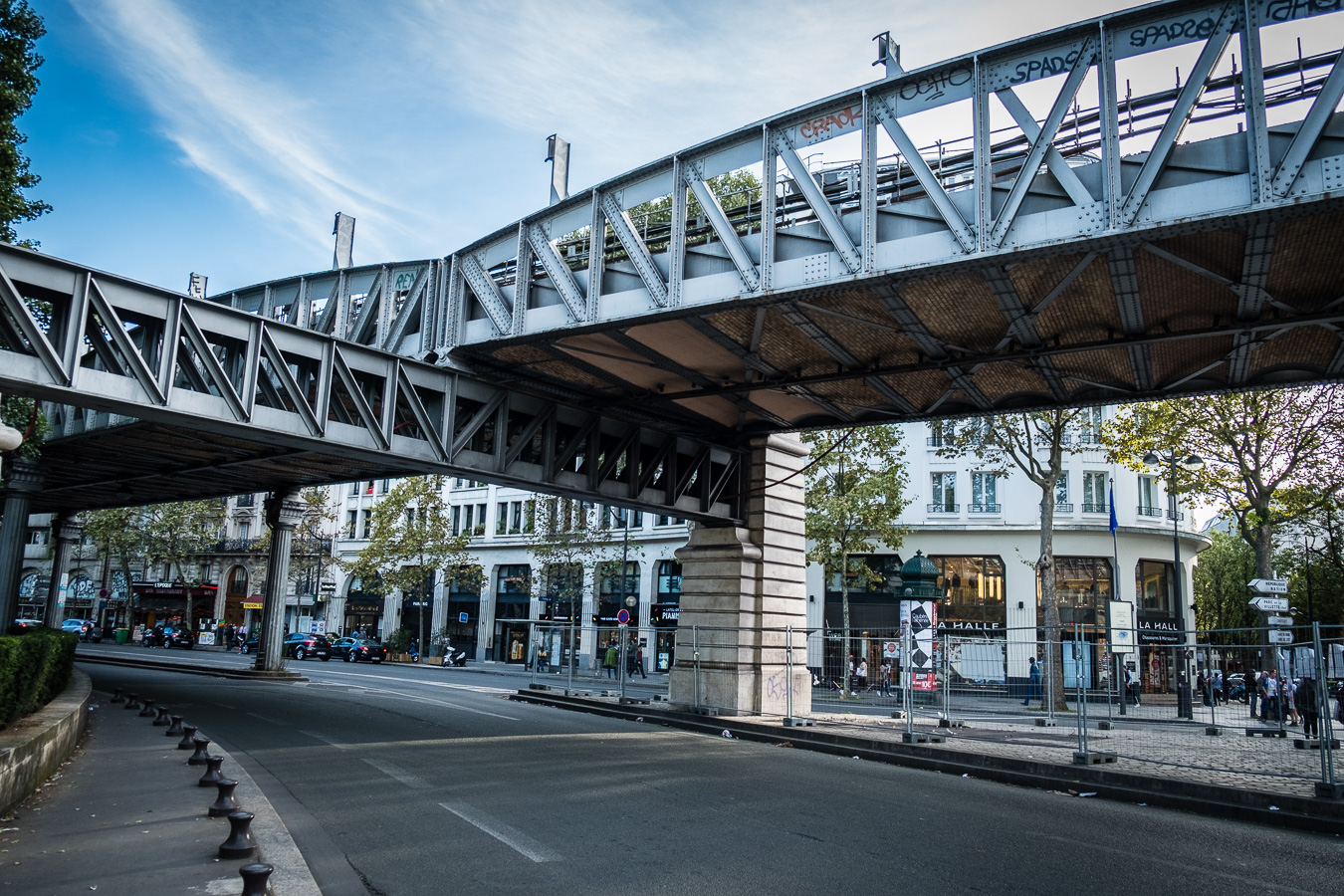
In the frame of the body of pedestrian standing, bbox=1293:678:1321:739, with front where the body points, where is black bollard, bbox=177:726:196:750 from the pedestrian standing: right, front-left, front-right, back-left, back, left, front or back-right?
back-left

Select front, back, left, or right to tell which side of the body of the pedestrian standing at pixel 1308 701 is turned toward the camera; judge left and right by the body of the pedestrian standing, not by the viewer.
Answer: back

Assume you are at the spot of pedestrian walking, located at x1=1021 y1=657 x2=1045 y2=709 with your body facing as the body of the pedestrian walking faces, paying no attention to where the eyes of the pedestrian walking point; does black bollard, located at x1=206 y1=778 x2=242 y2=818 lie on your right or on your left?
on your left

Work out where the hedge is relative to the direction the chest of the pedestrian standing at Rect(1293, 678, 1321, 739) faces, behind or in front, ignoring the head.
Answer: behind

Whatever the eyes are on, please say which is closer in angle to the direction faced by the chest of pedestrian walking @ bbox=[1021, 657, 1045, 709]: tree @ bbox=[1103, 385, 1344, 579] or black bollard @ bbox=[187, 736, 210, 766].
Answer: the black bollard

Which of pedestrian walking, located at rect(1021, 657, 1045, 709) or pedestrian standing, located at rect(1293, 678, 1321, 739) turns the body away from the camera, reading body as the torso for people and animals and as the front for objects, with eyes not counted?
pedestrian standing, located at rect(1293, 678, 1321, 739)

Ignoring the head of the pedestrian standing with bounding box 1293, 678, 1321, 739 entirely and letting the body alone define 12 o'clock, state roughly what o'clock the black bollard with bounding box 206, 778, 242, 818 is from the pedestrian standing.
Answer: The black bollard is roughly at 7 o'clock from the pedestrian standing.

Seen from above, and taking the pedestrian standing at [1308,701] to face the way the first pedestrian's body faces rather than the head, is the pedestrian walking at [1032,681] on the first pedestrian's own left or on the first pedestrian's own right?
on the first pedestrian's own left

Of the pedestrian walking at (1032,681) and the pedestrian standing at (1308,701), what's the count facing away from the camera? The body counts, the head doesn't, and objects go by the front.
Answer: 1
